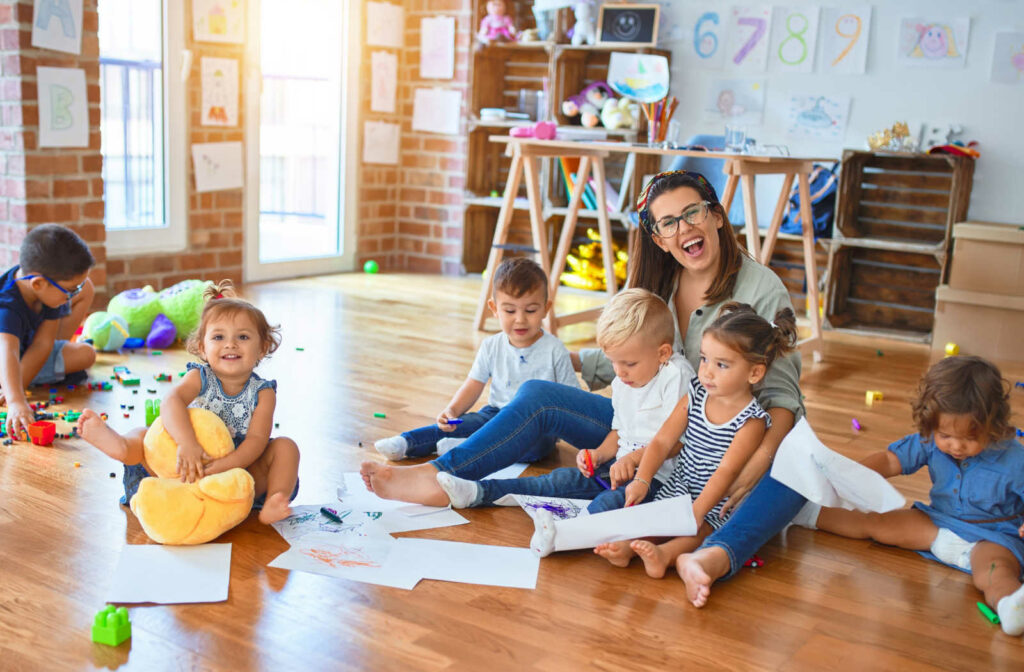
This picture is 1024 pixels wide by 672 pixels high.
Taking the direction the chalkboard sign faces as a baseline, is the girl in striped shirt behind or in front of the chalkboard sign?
in front

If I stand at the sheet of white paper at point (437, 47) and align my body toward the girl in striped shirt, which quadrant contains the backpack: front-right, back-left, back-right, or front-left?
front-left

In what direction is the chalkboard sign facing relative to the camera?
toward the camera

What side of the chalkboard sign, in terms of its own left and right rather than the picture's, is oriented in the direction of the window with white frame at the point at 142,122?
right

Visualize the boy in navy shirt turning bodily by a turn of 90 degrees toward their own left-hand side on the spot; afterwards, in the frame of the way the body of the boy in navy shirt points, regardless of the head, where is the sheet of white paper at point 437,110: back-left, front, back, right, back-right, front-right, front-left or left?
front

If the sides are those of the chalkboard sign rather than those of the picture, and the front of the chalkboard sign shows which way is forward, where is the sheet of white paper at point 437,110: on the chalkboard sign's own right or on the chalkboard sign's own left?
on the chalkboard sign's own right

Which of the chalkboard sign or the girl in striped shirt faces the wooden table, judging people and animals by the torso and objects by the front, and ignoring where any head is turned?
the chalkboard sign

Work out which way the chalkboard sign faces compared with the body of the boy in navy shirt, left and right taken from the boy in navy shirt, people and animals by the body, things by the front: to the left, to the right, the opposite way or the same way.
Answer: to the right

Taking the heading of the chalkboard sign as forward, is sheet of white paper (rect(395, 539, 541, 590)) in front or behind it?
in front

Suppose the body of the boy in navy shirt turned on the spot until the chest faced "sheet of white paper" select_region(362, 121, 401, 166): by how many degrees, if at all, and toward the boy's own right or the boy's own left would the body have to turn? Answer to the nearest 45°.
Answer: approximately 90° to the boy's own left

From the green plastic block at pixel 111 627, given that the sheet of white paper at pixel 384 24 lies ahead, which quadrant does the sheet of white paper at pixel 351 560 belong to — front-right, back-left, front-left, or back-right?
front-right

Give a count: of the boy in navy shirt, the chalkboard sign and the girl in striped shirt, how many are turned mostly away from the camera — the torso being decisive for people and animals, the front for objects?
0

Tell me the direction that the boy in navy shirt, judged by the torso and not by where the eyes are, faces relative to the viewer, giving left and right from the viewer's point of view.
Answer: facing the viewer and to the right of the viewer

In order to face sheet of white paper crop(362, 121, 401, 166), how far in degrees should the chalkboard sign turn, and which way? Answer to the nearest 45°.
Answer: approximately 90° to its right

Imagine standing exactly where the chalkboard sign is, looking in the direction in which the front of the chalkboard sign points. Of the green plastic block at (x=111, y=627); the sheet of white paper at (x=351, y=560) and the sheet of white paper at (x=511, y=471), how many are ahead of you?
3

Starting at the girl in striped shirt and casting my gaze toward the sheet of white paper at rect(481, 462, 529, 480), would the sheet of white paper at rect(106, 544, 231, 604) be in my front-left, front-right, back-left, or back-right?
front-left

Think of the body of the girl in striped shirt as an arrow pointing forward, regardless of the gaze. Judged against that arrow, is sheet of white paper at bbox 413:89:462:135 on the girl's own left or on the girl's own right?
on the girl's own right

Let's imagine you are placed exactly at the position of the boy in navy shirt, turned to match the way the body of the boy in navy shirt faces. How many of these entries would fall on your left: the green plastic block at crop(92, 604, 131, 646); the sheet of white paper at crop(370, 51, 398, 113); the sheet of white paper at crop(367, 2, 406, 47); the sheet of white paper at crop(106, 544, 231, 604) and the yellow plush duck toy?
2

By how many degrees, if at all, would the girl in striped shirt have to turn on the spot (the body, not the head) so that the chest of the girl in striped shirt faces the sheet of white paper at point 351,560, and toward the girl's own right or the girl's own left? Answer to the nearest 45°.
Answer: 0° — they already face it

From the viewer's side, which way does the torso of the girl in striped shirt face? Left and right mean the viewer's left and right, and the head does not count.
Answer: facing the viewer and to the left of the viewer
